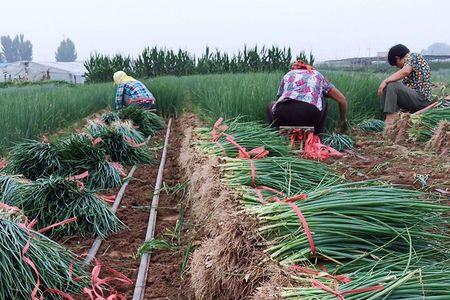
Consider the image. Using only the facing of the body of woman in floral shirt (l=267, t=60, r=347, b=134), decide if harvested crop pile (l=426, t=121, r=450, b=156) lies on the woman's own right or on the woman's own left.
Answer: on the woman's own right

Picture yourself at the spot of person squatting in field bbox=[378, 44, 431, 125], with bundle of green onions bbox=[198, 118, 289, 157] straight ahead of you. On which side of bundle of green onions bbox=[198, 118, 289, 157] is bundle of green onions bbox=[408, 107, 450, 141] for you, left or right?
left

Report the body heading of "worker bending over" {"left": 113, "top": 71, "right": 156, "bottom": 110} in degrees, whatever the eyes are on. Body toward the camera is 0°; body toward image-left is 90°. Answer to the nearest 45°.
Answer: approximately 135°

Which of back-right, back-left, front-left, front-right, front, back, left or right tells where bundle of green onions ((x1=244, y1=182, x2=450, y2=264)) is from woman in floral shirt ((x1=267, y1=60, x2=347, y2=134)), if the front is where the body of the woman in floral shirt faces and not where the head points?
back

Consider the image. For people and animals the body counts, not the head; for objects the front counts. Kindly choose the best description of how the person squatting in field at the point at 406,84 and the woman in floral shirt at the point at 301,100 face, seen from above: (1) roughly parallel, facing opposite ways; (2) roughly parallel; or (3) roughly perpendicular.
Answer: roughly perpendicular

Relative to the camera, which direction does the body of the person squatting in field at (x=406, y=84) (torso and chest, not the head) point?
to the viewer's left

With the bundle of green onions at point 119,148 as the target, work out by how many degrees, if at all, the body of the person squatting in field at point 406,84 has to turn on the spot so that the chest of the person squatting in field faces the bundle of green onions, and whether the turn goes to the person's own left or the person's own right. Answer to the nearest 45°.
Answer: approximately 45° to the person's own left

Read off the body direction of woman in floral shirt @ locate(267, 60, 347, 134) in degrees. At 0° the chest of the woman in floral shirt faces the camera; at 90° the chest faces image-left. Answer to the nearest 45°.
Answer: approximately 180°

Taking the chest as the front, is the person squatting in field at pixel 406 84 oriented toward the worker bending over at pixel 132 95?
yes

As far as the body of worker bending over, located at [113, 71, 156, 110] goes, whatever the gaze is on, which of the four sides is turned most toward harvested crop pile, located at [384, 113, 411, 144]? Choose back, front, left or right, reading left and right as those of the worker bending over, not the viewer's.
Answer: back

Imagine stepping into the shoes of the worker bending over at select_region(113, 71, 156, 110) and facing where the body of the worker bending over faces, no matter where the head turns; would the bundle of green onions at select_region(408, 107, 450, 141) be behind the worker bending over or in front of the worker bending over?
behind

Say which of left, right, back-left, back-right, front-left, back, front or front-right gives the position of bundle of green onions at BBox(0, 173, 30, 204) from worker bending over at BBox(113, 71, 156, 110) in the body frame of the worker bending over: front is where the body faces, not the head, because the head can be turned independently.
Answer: back-left

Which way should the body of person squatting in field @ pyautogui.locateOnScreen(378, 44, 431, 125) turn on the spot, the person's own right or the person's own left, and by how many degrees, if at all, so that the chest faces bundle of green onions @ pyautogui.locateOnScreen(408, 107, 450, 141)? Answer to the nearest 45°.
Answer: approximately 90° to the person's own left

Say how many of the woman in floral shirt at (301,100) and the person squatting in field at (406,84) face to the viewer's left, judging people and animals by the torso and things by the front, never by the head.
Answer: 1
